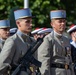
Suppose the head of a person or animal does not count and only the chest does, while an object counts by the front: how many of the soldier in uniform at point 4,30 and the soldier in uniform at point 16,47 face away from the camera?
0

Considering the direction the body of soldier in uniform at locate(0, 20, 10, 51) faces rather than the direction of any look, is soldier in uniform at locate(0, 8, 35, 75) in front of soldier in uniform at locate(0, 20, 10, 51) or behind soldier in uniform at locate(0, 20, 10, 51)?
in front

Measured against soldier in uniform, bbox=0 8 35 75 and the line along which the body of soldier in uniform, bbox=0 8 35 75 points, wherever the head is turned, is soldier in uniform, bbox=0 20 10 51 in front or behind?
behind

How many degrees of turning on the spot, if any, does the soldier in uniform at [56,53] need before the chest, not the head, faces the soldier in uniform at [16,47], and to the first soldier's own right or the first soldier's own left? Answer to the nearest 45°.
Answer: approximately 90° to the first soldier's own right
